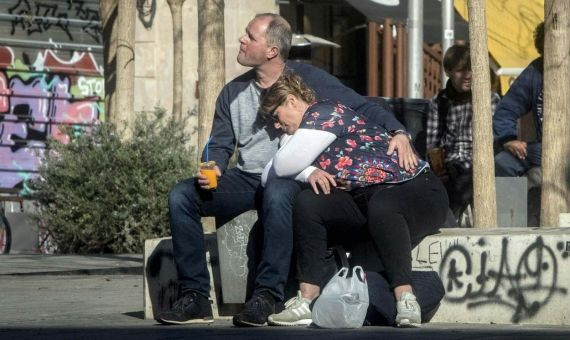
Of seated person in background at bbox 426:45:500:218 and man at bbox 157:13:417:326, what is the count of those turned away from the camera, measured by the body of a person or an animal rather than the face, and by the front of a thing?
0

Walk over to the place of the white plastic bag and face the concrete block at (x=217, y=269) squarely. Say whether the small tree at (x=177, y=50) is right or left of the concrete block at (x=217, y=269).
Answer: right

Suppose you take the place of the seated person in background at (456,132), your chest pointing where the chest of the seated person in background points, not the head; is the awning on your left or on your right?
on your left

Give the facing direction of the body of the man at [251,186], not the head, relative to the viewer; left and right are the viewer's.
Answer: facing the viewer and to the left of the viewer

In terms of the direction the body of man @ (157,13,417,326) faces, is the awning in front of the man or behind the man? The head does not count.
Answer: behind

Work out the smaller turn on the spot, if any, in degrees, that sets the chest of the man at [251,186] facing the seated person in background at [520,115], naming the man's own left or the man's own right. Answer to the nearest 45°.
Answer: approximately 180°

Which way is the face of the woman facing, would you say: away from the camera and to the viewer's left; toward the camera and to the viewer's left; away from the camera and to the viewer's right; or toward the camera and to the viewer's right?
toward the camera and to the viewer's left

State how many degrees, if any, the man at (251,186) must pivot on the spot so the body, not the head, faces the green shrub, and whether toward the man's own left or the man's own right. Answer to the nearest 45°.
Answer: approximately 135° to the man's own right

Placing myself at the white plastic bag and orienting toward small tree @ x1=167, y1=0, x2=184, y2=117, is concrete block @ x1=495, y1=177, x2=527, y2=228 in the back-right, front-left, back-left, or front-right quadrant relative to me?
front-right
